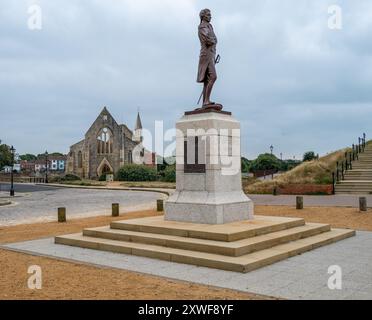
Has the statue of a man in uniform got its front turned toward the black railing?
no

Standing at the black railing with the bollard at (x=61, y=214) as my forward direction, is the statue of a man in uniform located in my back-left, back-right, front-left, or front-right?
front-left
